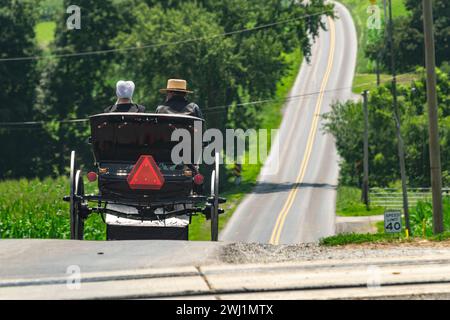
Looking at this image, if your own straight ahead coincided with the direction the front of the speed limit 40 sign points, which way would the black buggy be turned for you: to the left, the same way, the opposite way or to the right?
the opposite way

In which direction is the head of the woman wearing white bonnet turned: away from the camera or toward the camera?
away from the camera

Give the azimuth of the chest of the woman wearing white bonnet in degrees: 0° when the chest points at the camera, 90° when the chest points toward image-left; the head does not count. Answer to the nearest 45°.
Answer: approximately 180°

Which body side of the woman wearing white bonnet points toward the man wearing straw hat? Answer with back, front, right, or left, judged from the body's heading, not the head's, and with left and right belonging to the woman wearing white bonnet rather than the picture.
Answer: right

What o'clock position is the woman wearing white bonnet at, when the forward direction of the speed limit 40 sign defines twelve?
The woman wearing white bonnet is roughly at 1 o'clock from the speed limit 40 sign.

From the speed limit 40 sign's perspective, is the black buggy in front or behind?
in front

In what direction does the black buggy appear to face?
away from the camera

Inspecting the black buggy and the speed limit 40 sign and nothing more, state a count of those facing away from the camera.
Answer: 1

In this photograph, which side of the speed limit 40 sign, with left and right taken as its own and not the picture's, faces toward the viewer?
front
